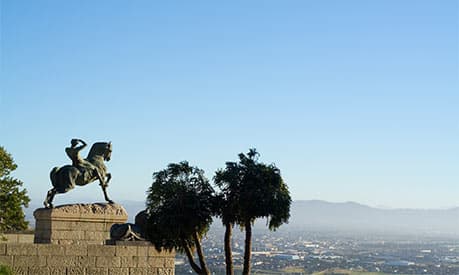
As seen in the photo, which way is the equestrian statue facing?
to the viewer's right
